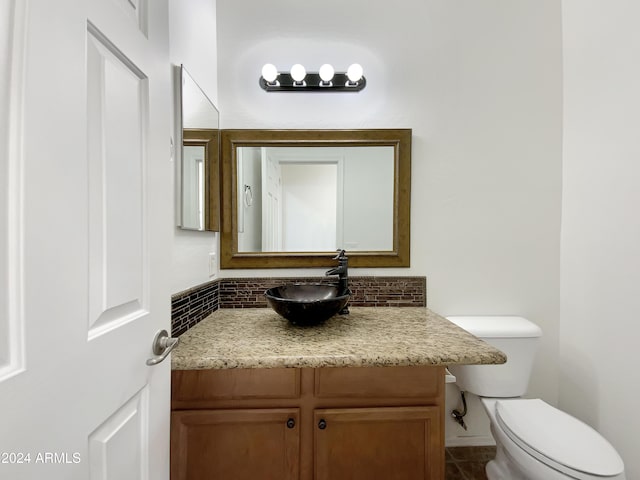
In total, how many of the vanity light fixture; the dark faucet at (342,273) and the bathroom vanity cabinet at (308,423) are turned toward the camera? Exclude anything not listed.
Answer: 2

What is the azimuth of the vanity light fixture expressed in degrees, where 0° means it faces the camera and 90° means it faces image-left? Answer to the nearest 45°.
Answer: approximately 0°

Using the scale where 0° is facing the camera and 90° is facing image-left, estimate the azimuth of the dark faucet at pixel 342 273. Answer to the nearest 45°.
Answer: approximately 90°

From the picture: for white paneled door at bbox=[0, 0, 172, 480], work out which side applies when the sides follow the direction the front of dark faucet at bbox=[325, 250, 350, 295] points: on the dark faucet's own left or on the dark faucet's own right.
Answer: on the dark faucet's own left

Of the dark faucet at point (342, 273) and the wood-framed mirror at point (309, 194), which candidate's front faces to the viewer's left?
the dark faucet
